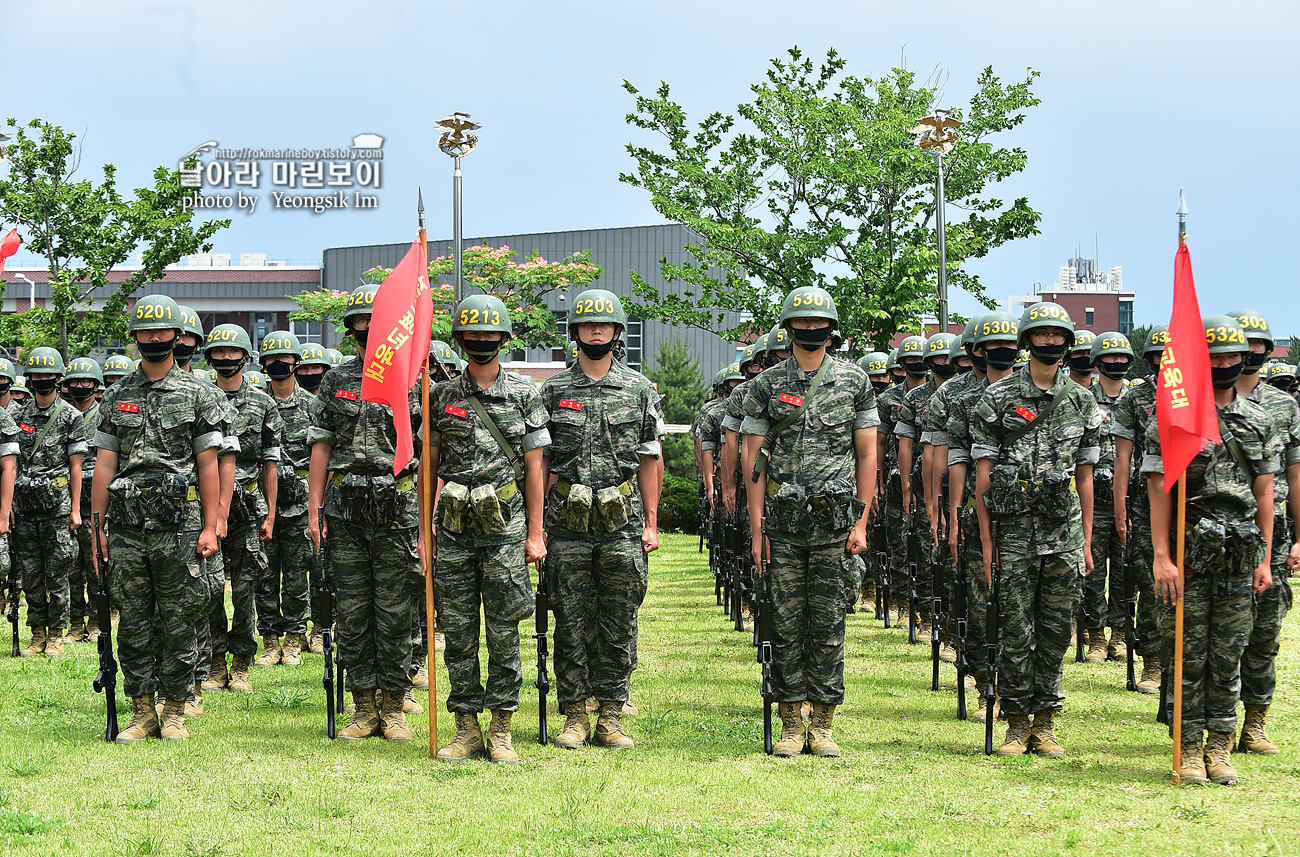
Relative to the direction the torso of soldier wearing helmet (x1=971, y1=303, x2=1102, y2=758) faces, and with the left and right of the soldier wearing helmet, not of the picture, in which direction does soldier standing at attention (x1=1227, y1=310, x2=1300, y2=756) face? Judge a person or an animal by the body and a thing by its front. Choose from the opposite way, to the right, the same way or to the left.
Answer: the same way

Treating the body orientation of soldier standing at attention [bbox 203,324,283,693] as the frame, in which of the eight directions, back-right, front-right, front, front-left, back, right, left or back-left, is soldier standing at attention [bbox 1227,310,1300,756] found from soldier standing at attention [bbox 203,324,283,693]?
front-left

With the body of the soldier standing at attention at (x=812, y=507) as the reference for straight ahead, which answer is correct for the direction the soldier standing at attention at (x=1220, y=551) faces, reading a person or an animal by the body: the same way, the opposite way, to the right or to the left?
the same way

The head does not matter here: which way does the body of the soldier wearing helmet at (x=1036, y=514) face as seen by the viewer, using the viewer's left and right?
facing the viewer

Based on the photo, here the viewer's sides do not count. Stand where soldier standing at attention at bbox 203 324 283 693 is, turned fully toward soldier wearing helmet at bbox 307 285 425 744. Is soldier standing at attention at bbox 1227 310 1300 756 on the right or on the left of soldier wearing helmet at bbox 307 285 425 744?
left

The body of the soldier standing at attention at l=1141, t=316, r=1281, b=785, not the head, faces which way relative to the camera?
toward the camera

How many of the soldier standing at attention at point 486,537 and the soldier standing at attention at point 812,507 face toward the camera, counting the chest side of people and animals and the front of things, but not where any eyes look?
2

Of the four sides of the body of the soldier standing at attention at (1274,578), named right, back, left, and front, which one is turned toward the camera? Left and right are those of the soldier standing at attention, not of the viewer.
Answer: front

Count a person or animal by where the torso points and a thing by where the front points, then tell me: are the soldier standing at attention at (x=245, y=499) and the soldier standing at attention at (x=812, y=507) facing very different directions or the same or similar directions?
same or similar directions

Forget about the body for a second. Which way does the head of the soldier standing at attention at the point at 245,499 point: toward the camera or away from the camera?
toward the camera

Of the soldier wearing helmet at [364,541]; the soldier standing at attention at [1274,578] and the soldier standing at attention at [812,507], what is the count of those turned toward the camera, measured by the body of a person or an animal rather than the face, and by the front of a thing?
3

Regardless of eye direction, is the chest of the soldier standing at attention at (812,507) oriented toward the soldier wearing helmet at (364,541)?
no

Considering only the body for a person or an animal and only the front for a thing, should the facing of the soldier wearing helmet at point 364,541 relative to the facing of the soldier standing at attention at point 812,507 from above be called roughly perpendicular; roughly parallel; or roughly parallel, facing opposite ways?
roughly parallel

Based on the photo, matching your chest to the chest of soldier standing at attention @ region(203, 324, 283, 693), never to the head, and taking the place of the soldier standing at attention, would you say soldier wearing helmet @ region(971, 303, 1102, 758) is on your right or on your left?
on your left

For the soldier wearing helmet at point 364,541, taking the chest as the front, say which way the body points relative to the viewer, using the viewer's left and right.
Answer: facing the viewer

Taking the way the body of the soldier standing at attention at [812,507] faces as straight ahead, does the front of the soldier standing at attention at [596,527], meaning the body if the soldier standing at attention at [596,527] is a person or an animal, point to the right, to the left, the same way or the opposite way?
the same way

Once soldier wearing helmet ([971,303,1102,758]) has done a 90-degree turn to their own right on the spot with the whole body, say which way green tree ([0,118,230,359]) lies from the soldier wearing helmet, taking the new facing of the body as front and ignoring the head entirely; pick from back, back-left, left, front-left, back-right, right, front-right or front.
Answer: front-right

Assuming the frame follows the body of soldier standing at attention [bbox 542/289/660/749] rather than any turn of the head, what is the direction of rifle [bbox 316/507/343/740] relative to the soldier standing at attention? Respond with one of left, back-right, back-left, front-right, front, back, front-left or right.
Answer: right

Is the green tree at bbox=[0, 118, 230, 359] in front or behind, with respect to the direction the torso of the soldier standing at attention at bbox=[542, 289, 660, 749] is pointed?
behind

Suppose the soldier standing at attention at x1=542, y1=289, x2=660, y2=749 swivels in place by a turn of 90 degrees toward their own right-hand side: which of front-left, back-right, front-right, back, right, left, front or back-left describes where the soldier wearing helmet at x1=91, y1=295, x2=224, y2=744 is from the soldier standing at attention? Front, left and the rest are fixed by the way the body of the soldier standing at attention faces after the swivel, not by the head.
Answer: front
